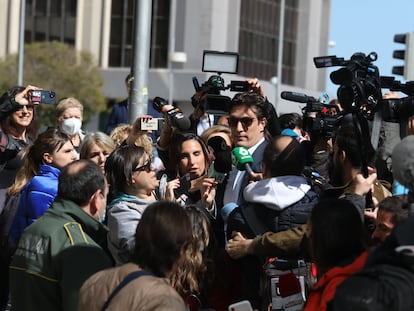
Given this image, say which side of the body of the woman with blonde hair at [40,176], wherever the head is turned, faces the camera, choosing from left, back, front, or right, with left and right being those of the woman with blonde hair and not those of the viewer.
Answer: right

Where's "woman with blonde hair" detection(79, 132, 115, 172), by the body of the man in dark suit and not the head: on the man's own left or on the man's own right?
on the man's own right

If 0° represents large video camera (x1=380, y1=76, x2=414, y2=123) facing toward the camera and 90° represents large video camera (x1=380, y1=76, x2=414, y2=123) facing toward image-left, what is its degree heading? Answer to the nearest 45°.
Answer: approximately 90°

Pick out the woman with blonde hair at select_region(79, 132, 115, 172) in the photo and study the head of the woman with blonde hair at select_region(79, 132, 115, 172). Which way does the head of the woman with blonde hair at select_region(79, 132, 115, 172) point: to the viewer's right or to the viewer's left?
to the viewer's right

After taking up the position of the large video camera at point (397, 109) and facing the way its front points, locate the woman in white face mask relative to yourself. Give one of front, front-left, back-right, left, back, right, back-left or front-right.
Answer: front-right

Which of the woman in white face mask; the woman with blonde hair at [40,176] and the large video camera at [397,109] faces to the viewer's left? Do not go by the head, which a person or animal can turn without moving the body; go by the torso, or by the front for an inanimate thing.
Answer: the large video camera

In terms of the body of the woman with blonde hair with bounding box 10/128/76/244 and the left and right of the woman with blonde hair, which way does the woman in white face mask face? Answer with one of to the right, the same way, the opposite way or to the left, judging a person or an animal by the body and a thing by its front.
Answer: to the right
